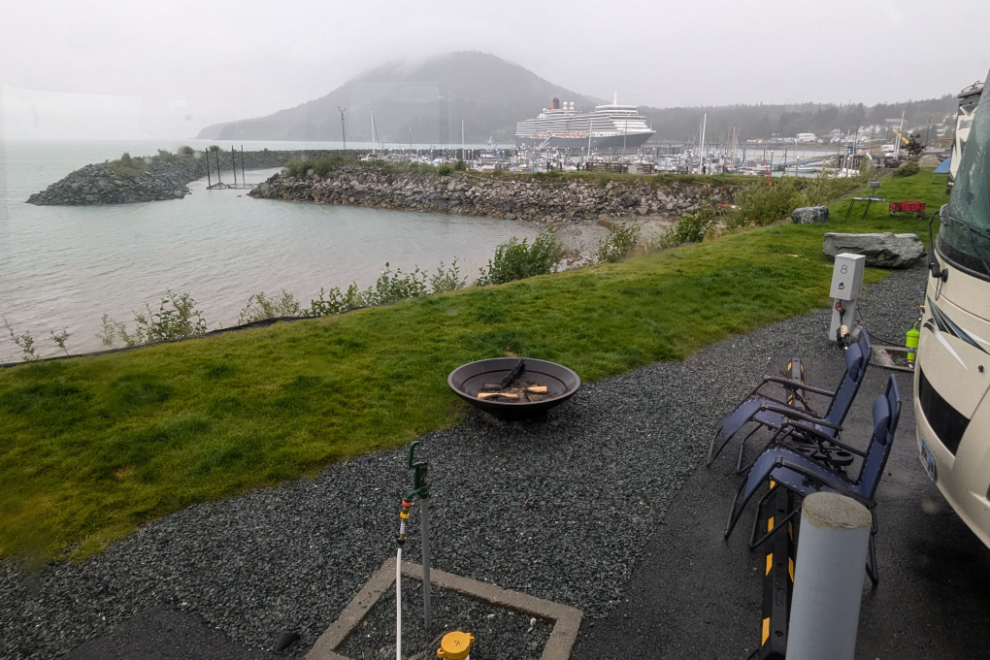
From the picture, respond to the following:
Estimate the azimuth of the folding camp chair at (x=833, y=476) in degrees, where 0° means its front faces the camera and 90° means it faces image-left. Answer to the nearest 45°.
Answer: approximately 90°

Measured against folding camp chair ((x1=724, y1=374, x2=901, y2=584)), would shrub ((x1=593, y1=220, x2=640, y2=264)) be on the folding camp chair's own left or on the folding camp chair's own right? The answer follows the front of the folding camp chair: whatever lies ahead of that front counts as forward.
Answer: on the folding camp chair's own right

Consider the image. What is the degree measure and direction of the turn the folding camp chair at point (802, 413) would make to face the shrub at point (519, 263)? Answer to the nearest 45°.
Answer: approximately 45° to its right

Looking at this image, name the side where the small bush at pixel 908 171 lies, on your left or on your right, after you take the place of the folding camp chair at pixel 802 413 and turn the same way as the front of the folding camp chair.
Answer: on your right

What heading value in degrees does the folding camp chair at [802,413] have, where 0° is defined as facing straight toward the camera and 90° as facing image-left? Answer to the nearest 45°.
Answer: approximately 90°

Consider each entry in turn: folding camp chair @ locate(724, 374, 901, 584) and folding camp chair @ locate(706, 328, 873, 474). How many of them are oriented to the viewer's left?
2

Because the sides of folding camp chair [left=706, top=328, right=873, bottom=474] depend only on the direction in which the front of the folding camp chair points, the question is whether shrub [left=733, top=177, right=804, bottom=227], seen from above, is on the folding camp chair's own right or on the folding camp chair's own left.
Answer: on the folding camp chair's own right

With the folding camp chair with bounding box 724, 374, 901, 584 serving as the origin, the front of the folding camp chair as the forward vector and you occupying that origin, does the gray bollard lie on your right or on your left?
on your left

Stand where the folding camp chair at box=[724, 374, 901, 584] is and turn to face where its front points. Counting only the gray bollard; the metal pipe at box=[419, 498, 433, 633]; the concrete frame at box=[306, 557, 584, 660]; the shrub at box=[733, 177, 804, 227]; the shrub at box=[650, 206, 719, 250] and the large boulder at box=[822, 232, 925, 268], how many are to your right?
3
